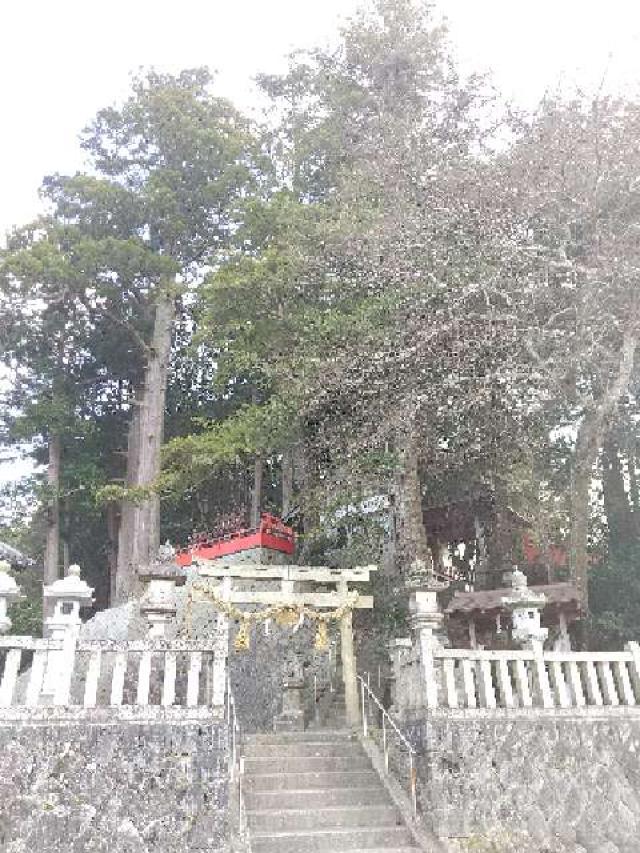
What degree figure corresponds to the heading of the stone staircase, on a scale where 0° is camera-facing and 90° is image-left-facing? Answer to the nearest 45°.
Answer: approximately 0°

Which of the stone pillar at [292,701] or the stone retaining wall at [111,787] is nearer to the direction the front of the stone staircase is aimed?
the stone retaining wall

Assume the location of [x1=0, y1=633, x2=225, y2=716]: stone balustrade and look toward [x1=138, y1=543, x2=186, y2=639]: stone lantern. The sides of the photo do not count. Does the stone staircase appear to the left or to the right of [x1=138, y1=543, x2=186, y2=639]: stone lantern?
right

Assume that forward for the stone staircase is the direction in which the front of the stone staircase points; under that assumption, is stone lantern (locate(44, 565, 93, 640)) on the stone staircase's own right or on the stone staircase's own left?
on the stone staircase's own right

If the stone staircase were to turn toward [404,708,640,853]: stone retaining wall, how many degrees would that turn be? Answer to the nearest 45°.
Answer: approximately 90° to its left

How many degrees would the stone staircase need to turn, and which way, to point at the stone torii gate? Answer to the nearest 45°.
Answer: approximately 180°

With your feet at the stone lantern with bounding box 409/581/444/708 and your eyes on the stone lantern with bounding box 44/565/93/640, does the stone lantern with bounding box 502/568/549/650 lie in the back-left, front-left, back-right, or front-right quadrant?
back-right

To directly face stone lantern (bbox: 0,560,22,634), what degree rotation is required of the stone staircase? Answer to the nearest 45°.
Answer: approximately 90° to its right

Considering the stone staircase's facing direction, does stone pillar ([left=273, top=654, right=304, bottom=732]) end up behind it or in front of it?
behind
